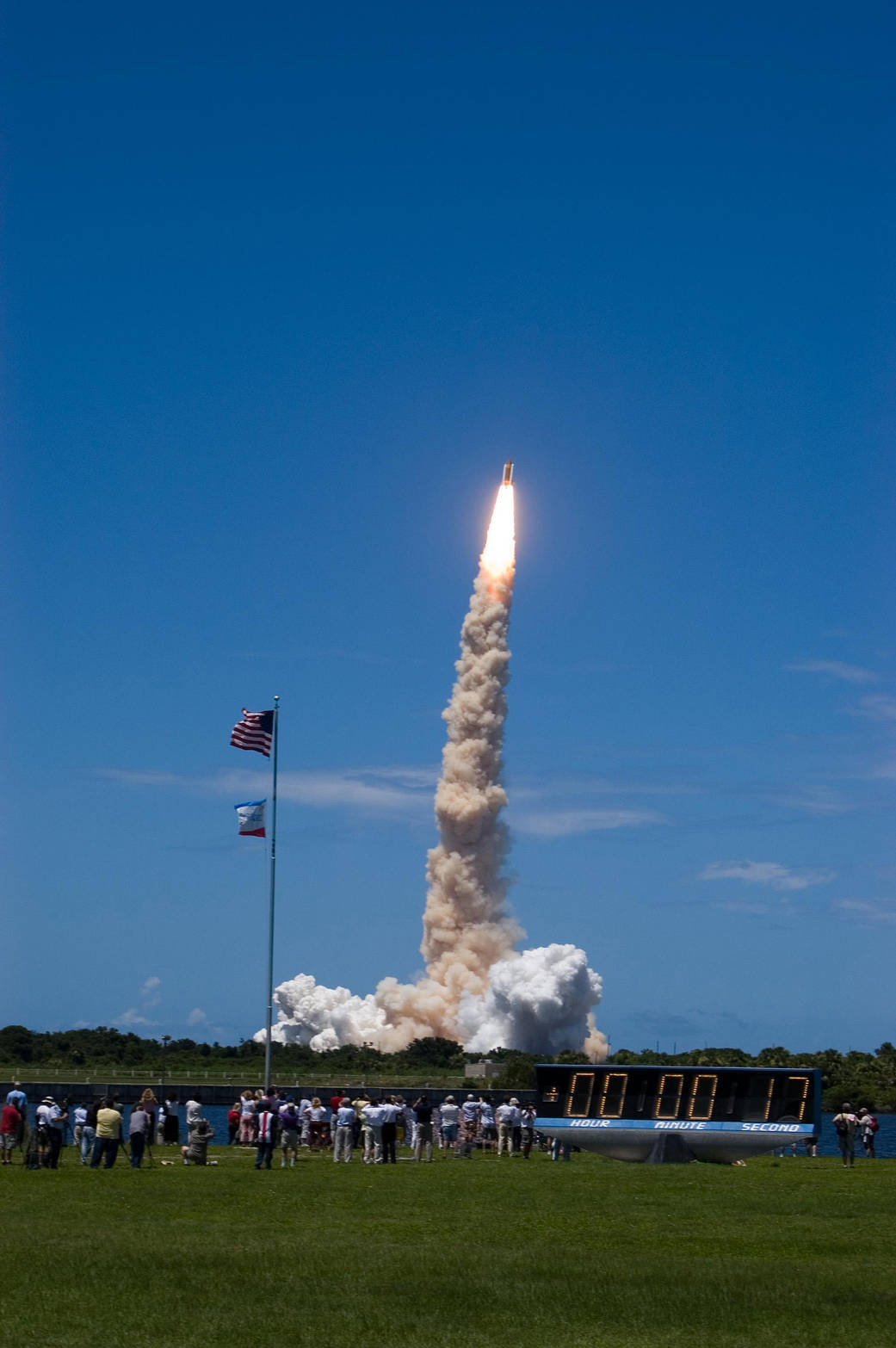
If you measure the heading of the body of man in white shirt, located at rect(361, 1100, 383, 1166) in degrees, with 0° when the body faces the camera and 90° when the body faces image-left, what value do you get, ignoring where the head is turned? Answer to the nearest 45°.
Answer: approximately 180°

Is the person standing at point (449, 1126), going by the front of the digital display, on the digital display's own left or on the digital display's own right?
on the digital display's own right

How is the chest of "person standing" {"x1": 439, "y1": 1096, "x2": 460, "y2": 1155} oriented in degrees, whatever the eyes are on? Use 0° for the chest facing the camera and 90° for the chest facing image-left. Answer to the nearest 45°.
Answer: approximately 180°

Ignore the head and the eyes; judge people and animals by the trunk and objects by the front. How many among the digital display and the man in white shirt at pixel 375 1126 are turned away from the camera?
1

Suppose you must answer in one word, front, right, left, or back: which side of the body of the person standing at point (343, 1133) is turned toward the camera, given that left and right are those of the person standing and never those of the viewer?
back

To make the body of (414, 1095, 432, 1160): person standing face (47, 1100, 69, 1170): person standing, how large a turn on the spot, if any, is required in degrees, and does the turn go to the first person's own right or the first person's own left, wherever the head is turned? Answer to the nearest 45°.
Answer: approximately 135° to the first person's own left

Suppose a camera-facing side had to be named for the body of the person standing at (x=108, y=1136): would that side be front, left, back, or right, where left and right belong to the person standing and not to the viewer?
back

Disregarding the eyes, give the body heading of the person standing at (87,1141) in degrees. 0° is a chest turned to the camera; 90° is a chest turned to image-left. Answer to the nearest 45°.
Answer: approximately 225°

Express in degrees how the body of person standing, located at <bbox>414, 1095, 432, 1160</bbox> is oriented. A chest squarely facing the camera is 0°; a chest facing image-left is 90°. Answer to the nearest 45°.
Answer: approximately 180°

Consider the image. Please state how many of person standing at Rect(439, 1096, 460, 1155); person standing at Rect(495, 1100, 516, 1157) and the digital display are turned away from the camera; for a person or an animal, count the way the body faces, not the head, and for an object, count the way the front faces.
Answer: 2

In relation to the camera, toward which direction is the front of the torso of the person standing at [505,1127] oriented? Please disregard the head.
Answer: away from the camera
